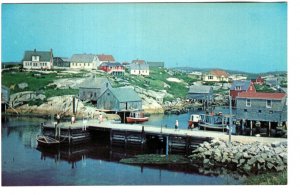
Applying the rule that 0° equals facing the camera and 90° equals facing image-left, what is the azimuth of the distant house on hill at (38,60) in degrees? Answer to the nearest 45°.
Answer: approximately 0°

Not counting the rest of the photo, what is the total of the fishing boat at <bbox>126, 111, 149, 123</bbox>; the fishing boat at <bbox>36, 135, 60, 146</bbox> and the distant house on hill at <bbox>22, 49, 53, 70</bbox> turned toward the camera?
1

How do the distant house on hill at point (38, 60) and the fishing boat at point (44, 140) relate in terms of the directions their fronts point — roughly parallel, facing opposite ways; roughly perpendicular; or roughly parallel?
roughly perpendicular

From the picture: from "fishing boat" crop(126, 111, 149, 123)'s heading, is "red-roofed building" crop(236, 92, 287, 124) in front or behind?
in front

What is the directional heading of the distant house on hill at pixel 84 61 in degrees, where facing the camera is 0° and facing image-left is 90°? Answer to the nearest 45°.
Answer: approximately 0°

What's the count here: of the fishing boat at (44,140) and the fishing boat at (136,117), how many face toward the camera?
0

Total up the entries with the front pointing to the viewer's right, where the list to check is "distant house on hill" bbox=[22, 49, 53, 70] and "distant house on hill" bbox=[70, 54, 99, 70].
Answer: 0

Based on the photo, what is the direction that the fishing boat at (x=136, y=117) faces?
to the viewer's right

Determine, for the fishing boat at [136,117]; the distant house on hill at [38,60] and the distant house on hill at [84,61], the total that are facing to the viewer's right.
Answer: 1
